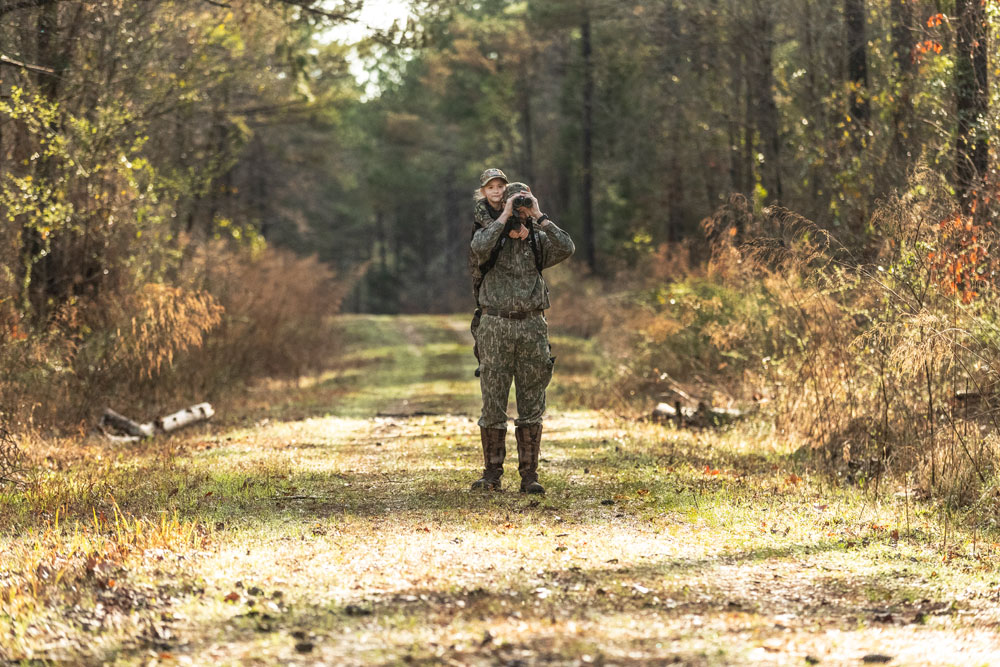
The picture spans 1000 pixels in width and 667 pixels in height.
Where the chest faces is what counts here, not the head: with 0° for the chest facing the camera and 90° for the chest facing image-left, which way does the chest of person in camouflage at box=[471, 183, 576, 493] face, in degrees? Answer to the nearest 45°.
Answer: approximately 0°

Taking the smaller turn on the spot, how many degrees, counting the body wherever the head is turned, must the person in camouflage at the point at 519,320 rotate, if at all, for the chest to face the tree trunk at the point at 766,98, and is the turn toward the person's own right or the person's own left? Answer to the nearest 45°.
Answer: approximately 180°

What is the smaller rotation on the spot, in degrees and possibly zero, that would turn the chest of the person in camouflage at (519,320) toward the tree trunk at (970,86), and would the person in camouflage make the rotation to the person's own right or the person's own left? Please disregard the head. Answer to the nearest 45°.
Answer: approximately 135° to the person's own left

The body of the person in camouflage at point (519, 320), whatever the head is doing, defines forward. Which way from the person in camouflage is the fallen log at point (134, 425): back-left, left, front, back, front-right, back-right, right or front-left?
back-right

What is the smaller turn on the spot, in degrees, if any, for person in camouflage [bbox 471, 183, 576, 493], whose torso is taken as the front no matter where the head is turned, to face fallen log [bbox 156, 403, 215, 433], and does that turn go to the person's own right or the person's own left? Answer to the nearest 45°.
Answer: approximately 135° to the person's own right

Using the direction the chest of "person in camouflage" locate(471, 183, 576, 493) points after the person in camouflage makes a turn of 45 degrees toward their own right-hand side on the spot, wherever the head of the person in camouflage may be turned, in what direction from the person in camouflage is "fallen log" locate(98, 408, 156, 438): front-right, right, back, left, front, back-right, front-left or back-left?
right
